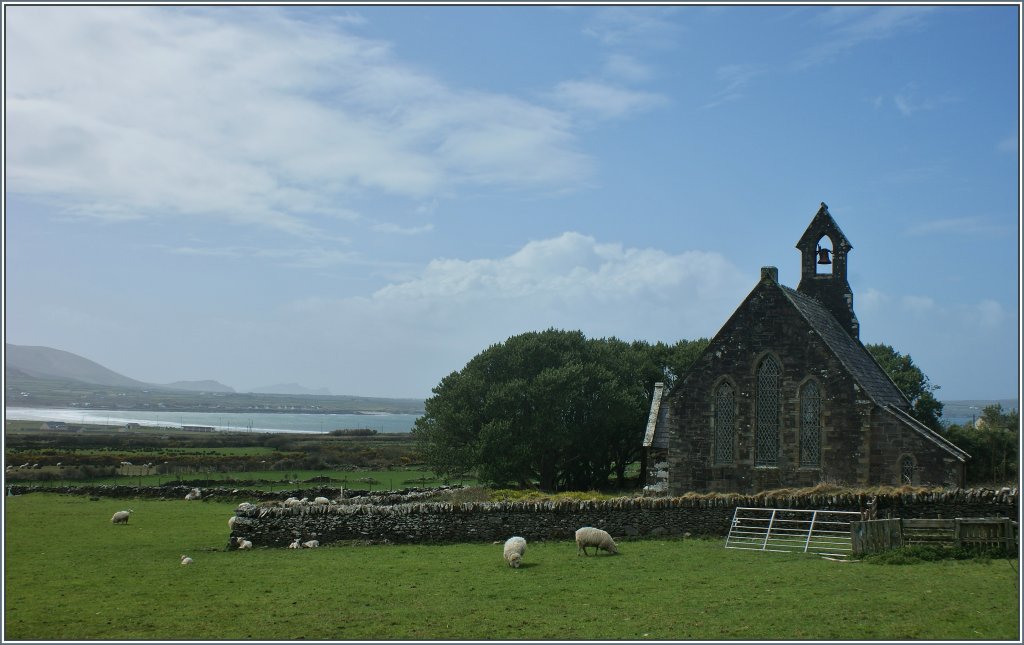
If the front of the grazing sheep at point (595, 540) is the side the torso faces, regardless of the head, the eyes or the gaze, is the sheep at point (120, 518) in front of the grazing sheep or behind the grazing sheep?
behind

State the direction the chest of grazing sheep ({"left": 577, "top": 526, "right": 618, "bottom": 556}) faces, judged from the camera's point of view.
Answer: to the viewer's right

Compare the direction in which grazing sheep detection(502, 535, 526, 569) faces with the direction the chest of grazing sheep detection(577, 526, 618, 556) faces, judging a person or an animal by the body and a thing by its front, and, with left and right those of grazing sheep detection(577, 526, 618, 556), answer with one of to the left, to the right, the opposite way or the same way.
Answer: to the right

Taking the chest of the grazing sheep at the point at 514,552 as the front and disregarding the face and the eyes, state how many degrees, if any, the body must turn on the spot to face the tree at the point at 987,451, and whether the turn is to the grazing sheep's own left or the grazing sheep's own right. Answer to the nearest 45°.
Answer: approximately 135° to the grazing sheep's own left
